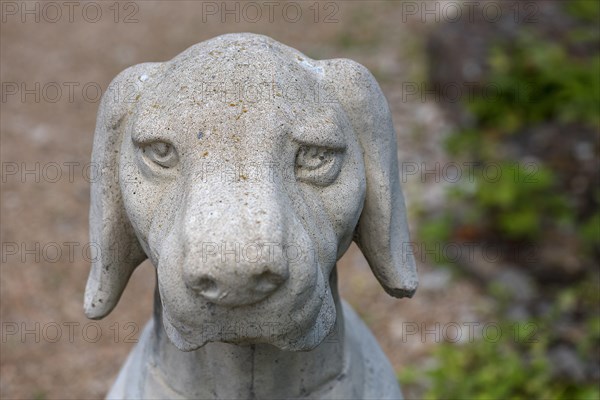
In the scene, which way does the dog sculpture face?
toward the camera
